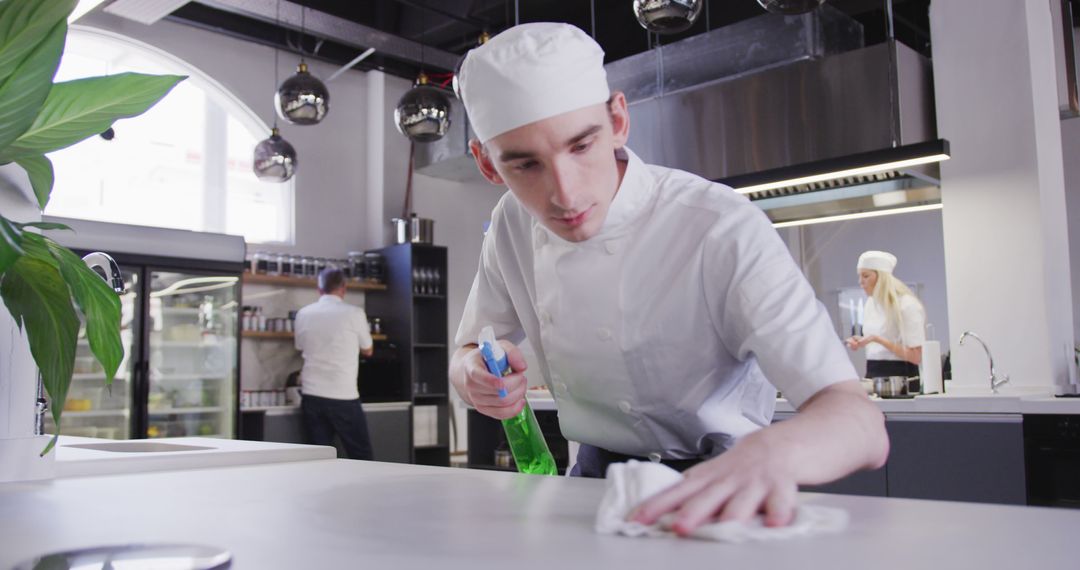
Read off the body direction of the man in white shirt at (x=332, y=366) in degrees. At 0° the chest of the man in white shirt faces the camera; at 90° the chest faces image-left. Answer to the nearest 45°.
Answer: approximately 180°

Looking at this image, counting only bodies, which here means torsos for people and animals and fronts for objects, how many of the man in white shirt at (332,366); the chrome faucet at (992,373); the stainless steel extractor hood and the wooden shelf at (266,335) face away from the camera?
1

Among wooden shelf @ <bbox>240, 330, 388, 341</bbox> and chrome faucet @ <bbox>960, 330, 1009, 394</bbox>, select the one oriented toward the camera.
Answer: the wooden shelf

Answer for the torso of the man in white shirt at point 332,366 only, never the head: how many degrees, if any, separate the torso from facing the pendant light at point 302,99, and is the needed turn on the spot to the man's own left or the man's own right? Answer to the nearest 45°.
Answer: approximately 180°

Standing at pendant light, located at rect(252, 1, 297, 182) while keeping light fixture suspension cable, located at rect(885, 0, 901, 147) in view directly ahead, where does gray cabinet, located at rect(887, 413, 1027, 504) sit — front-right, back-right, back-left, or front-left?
front-right

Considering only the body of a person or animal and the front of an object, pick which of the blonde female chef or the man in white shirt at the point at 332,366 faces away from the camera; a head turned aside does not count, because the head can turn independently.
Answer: the man in white shirt

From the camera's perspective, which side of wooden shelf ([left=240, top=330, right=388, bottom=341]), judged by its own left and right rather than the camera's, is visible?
front

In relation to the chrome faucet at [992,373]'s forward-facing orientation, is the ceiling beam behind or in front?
in front

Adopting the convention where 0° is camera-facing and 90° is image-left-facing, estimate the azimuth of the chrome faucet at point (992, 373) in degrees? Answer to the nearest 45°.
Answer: approximately 90°

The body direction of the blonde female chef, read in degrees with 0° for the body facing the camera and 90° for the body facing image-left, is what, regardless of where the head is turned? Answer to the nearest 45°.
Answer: approximately 90°
